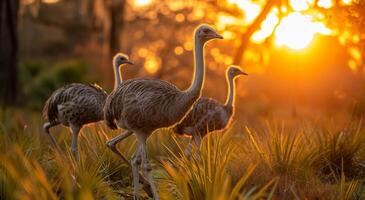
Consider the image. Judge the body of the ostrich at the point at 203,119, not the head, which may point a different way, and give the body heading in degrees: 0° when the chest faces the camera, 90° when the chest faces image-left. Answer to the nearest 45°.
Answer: approximately 270°

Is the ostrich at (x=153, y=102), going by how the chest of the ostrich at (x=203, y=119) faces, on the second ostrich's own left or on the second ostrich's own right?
on the second ostrich's own right

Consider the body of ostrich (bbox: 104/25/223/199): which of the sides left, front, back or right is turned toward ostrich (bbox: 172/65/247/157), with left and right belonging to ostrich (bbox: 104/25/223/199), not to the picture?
left

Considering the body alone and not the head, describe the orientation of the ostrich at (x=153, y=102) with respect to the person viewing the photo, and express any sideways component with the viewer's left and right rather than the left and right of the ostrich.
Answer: facing to the right of the viewer

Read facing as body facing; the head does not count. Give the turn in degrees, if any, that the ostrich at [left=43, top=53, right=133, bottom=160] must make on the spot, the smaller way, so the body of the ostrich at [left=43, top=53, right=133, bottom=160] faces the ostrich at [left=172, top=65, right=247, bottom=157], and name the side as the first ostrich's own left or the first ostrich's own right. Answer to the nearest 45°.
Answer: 0° — it already faces it

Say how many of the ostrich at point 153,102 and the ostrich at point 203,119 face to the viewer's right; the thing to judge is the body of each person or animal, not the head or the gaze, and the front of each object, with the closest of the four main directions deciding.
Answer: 2

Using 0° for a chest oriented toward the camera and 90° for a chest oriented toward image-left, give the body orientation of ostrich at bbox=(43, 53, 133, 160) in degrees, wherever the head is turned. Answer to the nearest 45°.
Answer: approximately 270°

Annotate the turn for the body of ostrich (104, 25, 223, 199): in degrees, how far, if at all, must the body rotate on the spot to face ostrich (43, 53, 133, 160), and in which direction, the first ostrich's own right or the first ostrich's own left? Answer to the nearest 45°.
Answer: approximately 135° to the first ostrich's own left

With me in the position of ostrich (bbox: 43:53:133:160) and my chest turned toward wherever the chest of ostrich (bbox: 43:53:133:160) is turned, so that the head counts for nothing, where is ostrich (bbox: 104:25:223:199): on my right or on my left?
on my right
